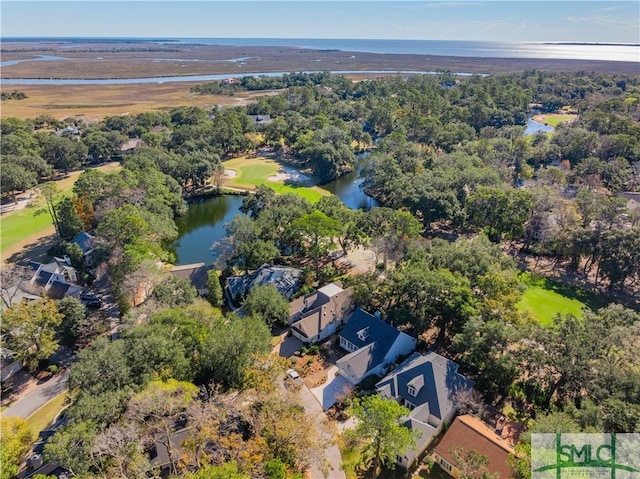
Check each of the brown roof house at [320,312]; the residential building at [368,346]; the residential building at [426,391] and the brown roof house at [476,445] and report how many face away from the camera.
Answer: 0

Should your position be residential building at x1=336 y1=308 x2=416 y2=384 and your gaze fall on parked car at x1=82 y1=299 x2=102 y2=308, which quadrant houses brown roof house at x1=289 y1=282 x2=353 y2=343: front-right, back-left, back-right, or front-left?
front-right

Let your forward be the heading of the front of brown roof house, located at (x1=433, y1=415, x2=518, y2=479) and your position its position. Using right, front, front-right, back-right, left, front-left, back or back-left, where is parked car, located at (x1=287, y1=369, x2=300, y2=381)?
front-right

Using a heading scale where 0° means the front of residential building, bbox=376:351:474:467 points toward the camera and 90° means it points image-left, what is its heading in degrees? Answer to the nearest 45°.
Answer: approximately 45°

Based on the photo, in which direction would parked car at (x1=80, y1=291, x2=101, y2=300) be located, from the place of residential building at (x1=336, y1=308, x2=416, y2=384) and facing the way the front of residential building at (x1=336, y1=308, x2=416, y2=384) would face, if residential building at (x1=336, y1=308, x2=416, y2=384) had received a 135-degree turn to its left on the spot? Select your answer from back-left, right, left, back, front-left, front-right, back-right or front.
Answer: back

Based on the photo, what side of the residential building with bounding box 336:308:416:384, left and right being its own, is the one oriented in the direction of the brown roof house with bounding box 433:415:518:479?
left

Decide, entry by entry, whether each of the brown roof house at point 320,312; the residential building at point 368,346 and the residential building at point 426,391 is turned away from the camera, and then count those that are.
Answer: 0

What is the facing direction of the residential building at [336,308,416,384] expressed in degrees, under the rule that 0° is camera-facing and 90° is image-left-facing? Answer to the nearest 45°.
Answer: approximately 45°

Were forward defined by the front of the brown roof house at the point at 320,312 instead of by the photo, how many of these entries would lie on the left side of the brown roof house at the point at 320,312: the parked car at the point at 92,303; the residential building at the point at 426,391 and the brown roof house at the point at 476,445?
2

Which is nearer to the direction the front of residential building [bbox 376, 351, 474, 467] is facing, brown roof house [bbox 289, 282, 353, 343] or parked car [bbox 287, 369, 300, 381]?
the parked car

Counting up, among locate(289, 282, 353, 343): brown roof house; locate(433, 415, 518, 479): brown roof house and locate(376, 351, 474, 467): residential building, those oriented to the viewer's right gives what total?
0

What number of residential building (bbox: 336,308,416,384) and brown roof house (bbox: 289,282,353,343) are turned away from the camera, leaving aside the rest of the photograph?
0

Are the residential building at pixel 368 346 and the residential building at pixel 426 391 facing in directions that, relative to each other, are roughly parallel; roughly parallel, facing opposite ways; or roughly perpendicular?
roughly parallel

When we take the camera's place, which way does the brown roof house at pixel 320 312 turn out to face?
facing the viewer and to the left of the viewer
